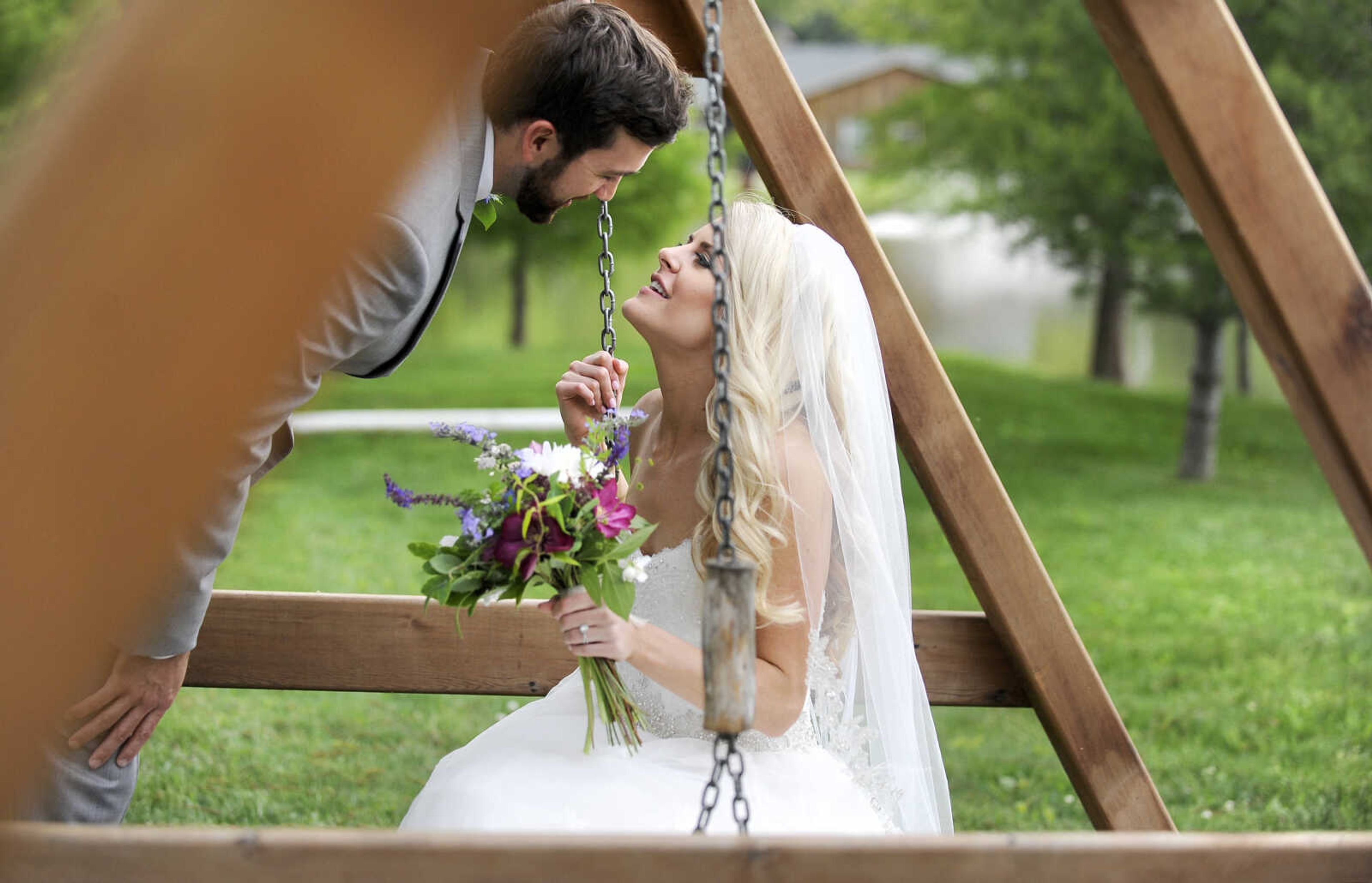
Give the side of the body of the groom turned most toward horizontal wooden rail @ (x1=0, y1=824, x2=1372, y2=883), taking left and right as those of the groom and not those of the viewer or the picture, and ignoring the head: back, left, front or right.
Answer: right

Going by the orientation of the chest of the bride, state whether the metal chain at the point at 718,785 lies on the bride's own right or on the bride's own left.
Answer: on the bride's own left

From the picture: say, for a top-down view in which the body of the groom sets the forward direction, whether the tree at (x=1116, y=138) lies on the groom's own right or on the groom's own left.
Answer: on the groom's own left

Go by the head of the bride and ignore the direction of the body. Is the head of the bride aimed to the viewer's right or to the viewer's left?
to the viewer's left

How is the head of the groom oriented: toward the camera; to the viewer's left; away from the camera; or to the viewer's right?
to the viewer's right

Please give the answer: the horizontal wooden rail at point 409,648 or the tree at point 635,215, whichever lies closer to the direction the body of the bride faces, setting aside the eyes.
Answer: the horizontal wooden rail

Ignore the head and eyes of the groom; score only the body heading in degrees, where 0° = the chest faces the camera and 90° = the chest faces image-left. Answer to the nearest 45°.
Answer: approximately 270°

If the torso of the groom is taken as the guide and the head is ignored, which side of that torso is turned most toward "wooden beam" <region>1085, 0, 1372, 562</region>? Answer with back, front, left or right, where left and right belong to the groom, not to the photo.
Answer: front

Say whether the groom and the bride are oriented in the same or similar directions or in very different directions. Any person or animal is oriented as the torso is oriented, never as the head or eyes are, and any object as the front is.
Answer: very different directions
